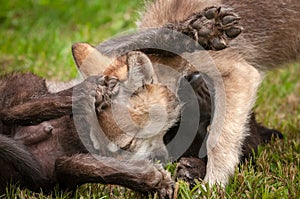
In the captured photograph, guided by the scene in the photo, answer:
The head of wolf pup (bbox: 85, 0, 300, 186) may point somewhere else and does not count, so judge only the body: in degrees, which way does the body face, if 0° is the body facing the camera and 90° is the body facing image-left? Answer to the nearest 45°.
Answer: approximately 90°
